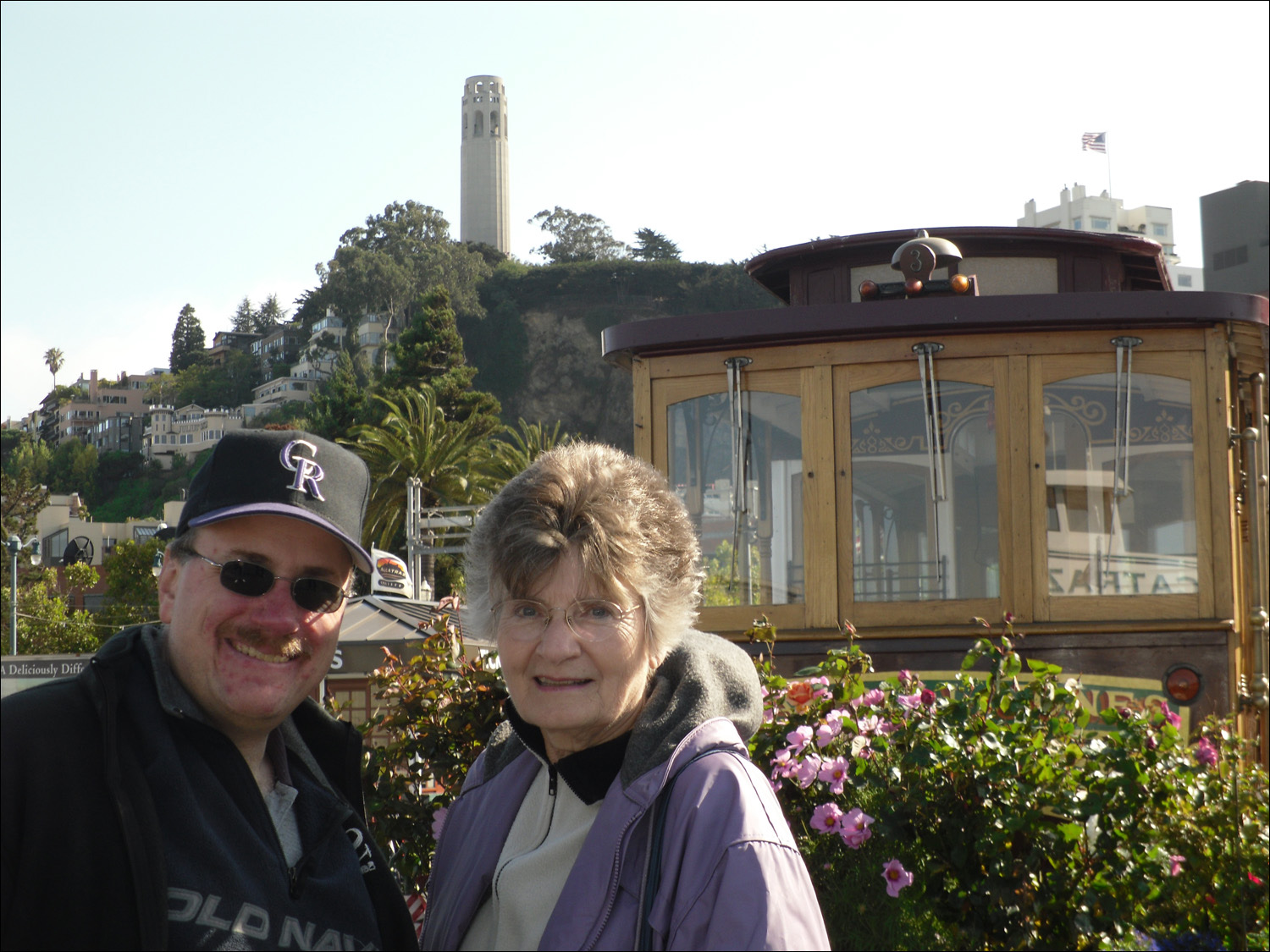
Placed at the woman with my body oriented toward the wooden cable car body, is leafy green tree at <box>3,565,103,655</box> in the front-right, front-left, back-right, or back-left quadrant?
front-left

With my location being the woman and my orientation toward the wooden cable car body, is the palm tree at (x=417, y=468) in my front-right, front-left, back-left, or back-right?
front-left

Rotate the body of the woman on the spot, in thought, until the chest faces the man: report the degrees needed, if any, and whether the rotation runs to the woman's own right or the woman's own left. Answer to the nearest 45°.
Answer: approximately 45° to the woman's own right

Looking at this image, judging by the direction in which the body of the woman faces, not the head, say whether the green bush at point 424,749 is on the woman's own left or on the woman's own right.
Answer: on the woman's own right

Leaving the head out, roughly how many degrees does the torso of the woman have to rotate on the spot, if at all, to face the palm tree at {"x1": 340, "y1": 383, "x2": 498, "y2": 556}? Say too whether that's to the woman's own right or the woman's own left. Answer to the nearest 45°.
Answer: approximately 135° to the woman's own right

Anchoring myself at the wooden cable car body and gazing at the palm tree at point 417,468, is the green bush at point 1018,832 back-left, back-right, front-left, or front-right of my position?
back-left

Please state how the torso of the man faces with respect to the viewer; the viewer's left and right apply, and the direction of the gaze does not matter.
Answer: facing the viewer and to the right of the viewer

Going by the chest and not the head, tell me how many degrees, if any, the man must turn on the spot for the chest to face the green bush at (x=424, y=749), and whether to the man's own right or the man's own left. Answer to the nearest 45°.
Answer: approximately 135° to the man's own left

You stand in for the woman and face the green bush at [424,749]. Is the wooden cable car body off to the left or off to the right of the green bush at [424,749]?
right

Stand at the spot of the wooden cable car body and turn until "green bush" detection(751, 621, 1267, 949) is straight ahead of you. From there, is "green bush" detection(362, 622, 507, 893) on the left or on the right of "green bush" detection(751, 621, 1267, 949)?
right

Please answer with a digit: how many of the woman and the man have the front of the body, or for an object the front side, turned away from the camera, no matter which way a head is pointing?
0

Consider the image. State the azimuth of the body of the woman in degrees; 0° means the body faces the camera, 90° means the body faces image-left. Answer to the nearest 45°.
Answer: approximately 45°

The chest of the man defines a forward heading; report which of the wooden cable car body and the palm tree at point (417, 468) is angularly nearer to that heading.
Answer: the wooden cable car body

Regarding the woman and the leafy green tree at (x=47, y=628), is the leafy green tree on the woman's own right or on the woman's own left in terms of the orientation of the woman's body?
on the woman's own right

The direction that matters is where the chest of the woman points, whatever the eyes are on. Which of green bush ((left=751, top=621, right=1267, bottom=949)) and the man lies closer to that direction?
the man

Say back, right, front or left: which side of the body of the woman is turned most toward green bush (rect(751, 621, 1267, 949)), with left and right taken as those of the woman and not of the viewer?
back
